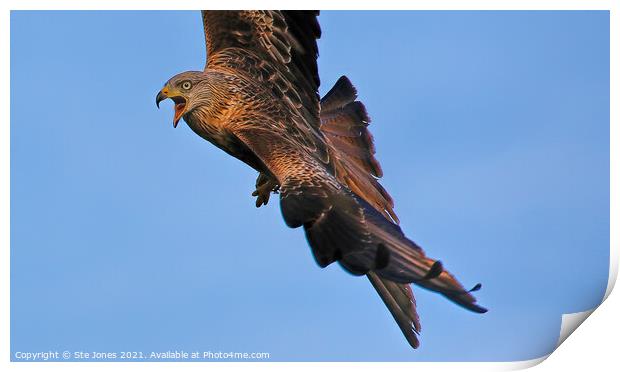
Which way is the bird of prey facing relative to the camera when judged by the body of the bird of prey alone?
to the viewer's left
